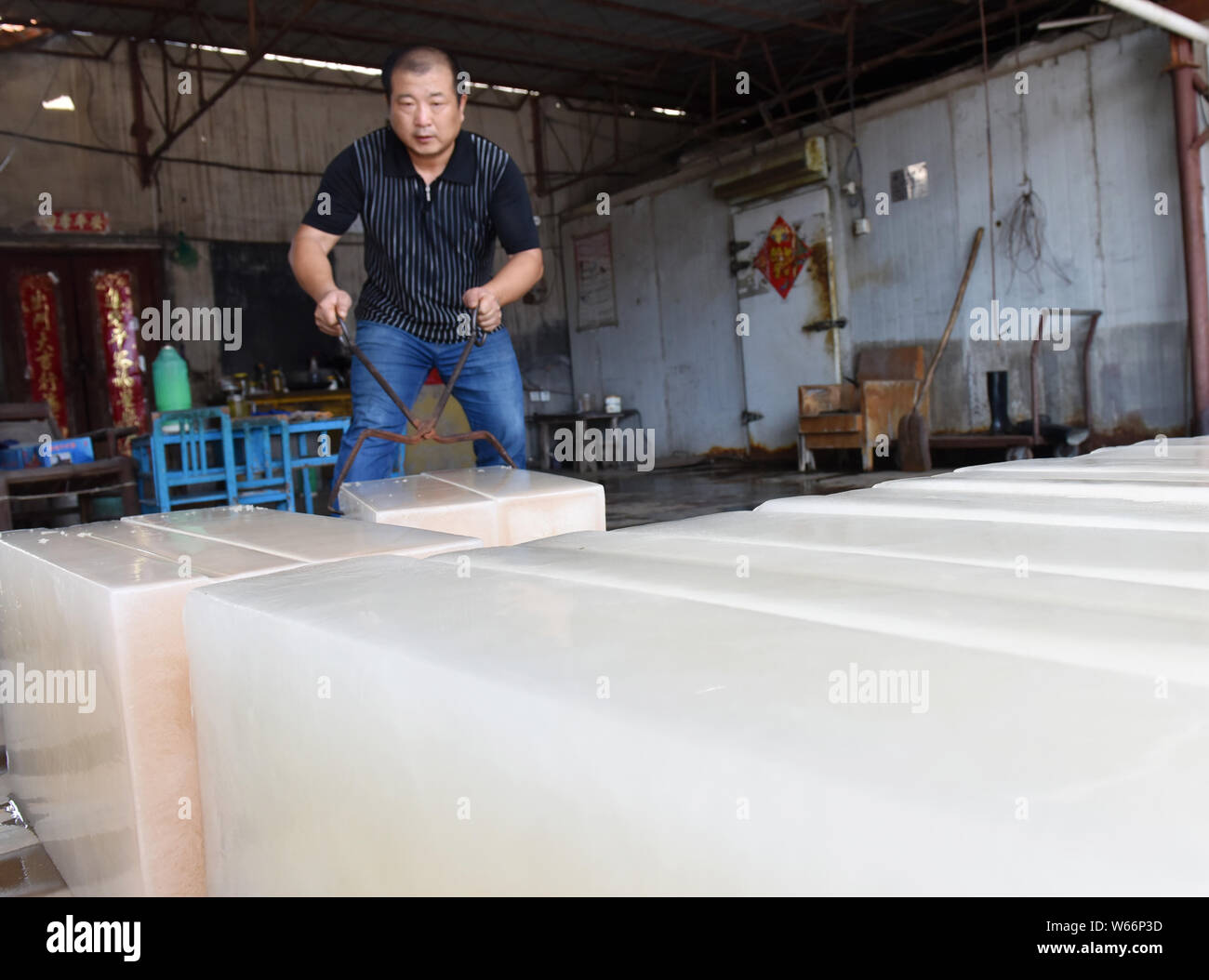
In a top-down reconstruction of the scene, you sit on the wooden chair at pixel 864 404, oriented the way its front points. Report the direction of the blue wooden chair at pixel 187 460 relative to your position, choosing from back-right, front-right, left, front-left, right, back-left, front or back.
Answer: front

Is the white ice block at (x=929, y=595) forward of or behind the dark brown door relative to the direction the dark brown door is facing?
forward

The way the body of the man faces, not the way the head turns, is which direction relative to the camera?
toward the camera

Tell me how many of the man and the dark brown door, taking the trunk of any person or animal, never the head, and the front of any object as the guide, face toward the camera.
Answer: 2

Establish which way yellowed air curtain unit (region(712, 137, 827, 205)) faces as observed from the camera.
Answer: facing the viewer and to the left of the viewer

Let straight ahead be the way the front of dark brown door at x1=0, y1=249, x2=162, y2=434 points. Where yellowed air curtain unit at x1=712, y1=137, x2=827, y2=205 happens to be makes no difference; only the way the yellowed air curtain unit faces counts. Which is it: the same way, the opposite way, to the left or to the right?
to the right

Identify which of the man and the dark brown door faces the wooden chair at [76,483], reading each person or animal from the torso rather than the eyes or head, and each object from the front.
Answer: the dark brown door
